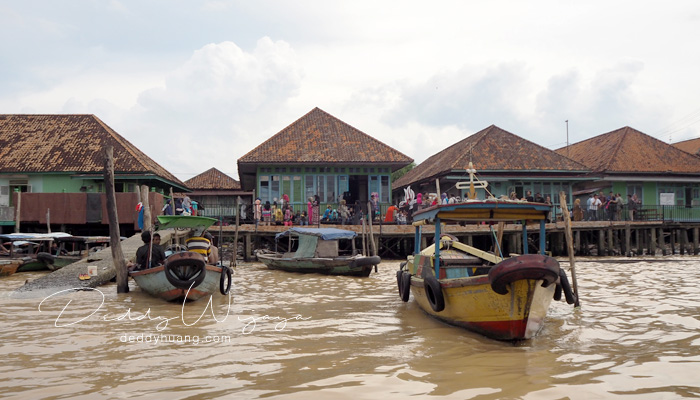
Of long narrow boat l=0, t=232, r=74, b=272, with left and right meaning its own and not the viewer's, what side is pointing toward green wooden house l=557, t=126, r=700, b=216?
front

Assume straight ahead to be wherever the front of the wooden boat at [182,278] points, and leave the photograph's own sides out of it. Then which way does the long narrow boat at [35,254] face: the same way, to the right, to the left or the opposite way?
to the left

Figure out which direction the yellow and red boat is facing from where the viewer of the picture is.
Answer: facing the viewer and to the right of the viewer

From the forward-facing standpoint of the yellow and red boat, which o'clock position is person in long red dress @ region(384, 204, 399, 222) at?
The person in long red dress is roughly at 7 o'clock from the yellow and red boat.

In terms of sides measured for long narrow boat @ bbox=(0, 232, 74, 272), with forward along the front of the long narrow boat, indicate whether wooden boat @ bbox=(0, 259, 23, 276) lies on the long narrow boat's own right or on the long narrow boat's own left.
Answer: on the long narrow boat's own right

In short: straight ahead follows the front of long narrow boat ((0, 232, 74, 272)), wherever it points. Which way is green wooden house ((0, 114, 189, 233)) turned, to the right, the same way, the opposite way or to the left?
to the right

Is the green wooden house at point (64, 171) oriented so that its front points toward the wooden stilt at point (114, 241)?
yes

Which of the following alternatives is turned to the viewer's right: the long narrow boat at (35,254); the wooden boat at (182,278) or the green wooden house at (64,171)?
the long narrow boat

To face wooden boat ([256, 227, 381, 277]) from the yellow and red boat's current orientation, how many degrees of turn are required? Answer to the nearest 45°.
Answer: approximately 180°

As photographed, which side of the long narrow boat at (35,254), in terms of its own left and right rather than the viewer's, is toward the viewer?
right
